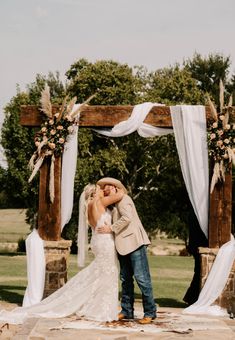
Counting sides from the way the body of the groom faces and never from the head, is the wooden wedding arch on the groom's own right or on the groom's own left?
on the groom's own right

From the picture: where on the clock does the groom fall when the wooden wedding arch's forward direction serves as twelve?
The groom is roughly at 11 o'clock from the wooden wedding arch.

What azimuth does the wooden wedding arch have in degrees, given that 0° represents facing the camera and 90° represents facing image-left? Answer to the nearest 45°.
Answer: approximately 0°

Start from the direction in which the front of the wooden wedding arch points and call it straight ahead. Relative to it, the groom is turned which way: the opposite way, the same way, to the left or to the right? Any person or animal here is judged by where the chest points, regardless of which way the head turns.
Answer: to the right

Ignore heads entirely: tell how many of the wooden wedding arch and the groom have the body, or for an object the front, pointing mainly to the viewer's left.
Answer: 1

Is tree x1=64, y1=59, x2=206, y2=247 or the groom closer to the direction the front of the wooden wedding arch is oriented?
the groom

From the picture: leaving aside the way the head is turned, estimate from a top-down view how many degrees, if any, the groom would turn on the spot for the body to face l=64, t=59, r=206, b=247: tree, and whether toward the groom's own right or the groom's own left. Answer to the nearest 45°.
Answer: approximately 90° to the groom's own right

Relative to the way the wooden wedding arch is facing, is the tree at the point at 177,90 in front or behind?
behind

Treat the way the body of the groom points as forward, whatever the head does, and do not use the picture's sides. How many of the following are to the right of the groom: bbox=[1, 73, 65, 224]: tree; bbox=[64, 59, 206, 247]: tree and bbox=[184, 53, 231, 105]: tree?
3

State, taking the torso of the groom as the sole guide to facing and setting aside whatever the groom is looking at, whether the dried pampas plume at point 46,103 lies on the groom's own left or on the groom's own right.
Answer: on the groom's own right

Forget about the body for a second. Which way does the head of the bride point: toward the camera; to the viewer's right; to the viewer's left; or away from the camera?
to the viewer's right

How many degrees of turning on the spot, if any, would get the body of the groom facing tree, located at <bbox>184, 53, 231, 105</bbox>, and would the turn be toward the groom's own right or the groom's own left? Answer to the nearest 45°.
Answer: approximately 90° to the groom's own right

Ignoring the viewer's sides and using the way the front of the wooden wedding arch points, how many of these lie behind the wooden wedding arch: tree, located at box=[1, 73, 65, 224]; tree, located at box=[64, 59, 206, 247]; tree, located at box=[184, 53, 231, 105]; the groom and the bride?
3

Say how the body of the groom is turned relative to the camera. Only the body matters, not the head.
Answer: to the viewer's left
